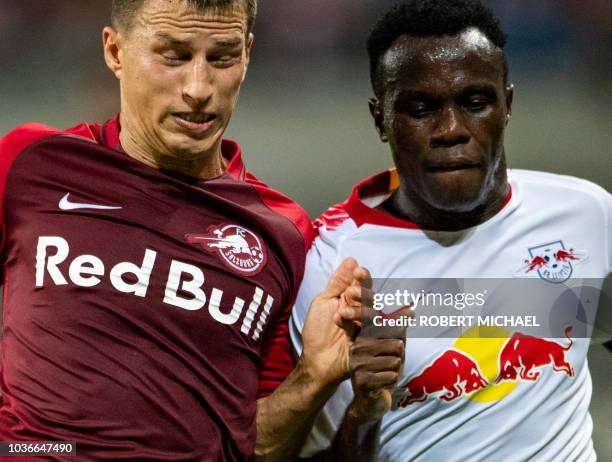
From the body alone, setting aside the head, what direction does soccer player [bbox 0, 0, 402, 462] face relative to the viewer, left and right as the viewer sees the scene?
facing the viewer

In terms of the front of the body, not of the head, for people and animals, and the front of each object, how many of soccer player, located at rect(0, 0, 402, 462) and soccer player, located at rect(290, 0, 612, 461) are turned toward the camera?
2

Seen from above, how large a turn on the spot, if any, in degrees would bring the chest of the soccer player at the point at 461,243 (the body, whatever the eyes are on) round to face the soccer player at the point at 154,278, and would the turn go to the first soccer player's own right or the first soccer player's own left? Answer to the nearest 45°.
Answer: approximately 45° to the first soccer player's own right

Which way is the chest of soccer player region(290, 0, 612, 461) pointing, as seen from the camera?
toward the camera

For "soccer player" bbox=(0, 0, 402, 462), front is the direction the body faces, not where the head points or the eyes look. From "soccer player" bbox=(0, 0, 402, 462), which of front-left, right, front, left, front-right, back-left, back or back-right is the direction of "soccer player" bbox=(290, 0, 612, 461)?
left
